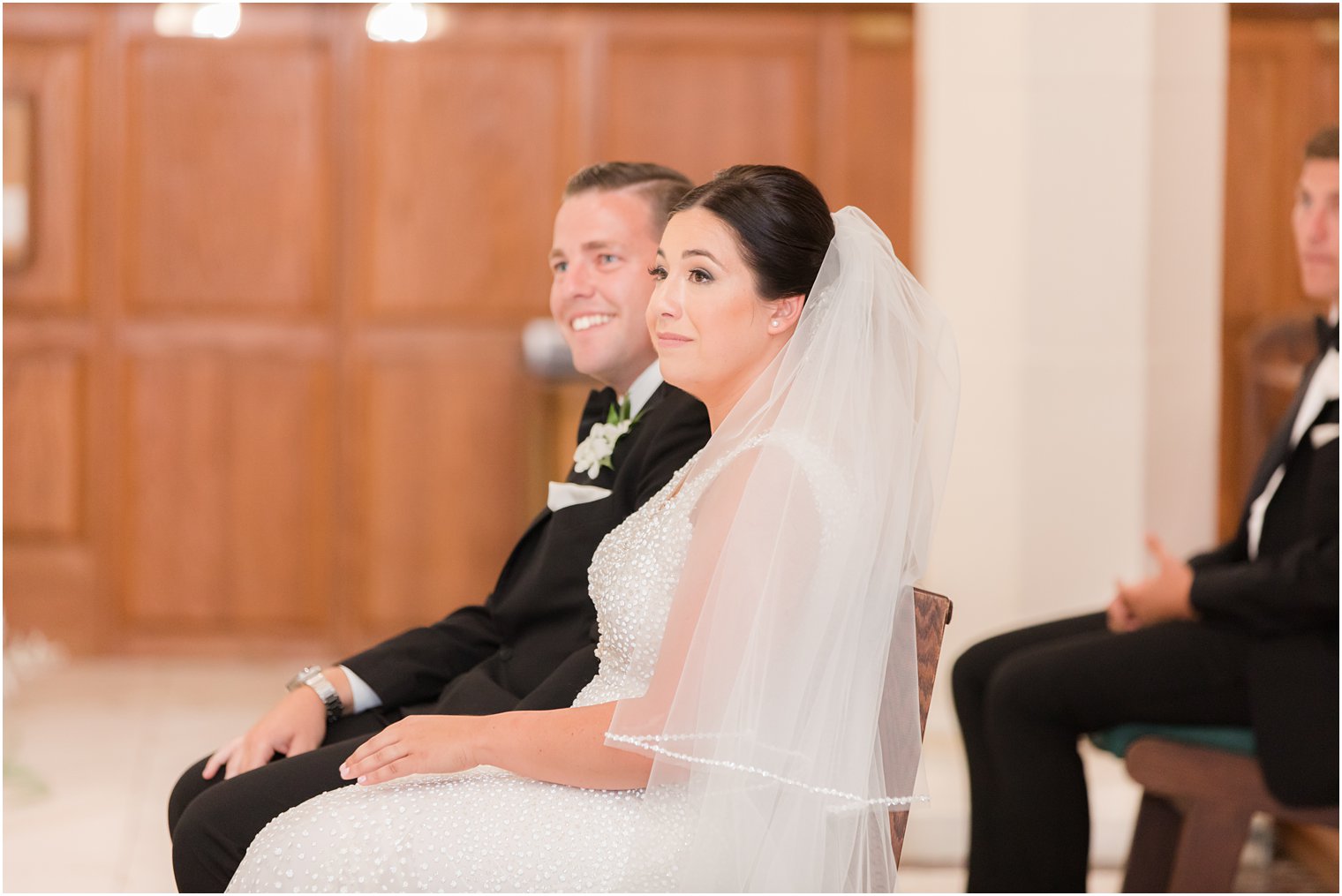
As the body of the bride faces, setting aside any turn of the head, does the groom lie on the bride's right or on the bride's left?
on the bride's right

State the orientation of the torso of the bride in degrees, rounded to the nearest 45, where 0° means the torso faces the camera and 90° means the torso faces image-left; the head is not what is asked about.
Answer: approximately 90°

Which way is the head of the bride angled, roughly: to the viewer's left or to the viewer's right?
to the viewer's left

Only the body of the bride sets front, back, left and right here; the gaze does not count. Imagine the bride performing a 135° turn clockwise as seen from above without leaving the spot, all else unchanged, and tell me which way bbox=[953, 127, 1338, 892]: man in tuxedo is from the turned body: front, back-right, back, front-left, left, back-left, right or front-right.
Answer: front
